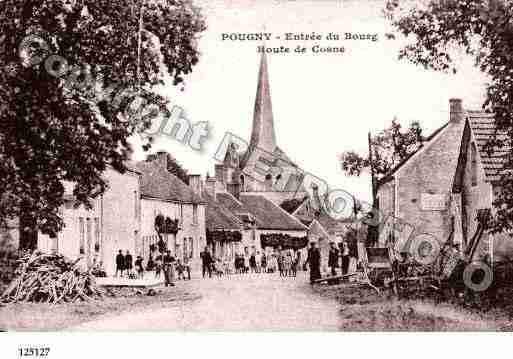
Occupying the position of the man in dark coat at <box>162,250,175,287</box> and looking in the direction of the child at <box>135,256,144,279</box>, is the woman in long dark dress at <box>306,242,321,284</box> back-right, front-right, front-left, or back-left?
back-right

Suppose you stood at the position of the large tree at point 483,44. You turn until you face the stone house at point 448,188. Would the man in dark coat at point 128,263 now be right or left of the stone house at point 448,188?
left
